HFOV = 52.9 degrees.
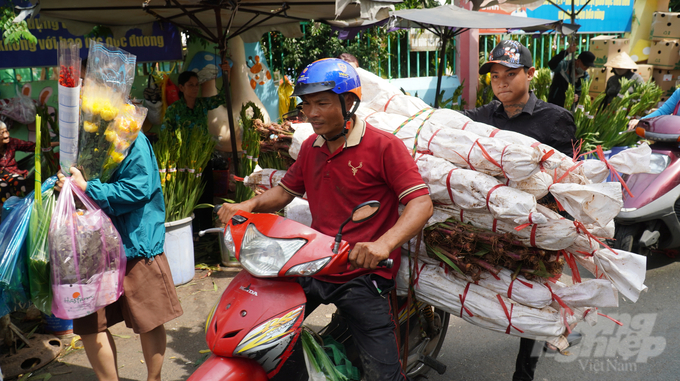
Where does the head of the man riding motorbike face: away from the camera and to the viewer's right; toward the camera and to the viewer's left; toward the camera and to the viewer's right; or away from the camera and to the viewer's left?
toward the camera and to the viewer's left

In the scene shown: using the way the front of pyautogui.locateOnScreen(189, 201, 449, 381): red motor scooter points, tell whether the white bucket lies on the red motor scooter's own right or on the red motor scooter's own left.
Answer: on the red motor scooter's own right

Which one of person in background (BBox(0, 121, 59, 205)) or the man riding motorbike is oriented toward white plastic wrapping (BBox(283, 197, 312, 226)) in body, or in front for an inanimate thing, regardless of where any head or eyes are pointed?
the person in background

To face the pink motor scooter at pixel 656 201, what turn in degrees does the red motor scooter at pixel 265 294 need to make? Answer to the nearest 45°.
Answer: approximately 180°

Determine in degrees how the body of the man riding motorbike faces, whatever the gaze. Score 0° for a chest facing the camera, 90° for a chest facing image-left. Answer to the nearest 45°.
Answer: approximately 45°

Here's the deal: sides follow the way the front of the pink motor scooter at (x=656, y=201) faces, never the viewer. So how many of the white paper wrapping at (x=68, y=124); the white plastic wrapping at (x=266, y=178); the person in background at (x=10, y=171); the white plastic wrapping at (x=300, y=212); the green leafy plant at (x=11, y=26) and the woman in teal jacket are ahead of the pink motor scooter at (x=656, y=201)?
6

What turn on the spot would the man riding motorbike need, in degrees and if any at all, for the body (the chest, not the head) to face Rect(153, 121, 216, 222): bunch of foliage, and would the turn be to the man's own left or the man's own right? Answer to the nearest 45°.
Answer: approximately 90° to the man's own right

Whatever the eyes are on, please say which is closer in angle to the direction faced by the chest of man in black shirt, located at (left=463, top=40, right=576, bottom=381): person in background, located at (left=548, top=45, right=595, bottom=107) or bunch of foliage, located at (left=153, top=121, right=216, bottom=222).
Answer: the bunch of foliage

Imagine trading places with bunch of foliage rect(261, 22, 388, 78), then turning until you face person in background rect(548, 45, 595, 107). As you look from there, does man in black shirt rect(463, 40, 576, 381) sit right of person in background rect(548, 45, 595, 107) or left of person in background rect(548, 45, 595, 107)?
right
